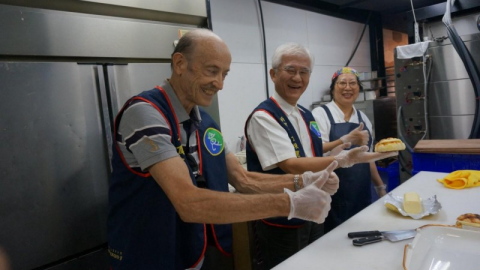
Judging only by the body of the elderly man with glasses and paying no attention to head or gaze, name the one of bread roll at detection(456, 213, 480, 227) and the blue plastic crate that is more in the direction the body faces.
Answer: the bread roll

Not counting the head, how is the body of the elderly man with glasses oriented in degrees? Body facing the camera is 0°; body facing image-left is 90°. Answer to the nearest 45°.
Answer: approximately 315°

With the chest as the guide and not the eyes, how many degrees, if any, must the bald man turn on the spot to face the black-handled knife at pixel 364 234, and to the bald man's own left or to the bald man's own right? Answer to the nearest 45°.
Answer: approximately 45° to the bald man's own left

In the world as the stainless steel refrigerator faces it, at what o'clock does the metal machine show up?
The metal machine is roughly at 10 o'clock from the stainless steel refrigerator.

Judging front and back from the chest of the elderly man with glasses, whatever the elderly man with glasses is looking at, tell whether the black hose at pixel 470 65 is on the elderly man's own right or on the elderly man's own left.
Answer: on the elderly man's own left

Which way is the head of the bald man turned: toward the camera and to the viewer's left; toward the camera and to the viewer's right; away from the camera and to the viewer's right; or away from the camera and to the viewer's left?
toward the camera and to the viewer's right

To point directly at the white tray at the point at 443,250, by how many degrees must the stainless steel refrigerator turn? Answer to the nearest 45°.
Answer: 0° — it already faces it

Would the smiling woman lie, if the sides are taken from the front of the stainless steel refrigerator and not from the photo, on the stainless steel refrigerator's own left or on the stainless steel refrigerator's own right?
on the stainless steel refrigerator's own left

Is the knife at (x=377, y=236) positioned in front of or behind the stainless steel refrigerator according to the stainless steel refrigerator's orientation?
in front
